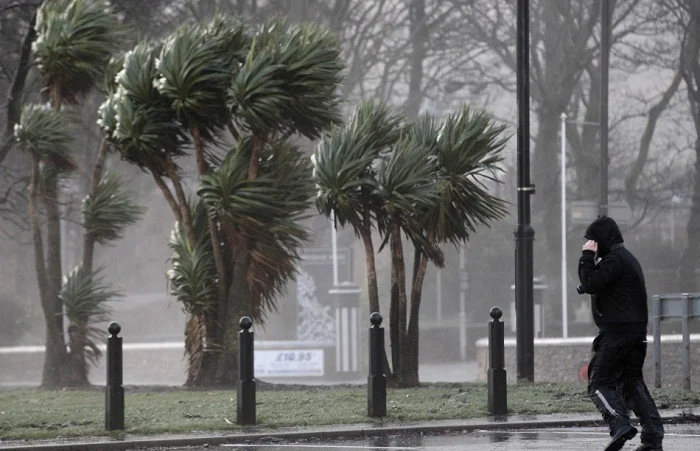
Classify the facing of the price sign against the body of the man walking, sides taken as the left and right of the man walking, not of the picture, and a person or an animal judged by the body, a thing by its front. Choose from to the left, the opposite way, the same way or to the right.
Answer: to the left

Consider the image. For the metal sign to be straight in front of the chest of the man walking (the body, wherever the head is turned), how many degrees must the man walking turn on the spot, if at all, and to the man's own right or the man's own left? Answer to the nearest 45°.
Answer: approximately 90° to the man's own right

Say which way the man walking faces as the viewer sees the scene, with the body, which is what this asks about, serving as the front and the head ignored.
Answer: to the viewer's left

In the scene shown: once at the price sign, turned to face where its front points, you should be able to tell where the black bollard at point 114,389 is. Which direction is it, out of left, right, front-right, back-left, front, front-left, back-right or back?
front

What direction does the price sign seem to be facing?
toward the camera

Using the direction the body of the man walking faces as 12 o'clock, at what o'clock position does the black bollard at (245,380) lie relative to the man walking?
The black bollard is roughly at 1 o'clock from the man walking.

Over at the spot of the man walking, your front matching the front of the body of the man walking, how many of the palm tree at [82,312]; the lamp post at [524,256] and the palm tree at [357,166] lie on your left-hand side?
0

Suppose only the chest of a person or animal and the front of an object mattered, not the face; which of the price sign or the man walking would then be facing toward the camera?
the price sign

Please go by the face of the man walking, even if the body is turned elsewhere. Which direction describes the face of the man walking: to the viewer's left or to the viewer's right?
to the viewer's left

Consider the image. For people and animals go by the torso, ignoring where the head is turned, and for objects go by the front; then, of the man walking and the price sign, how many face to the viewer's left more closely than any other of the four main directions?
1
